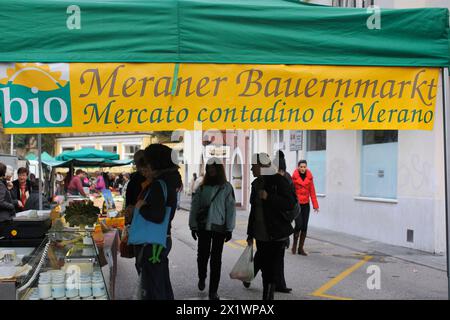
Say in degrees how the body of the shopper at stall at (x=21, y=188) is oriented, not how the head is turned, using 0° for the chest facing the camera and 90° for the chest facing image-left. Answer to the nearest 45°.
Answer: approximately 0°

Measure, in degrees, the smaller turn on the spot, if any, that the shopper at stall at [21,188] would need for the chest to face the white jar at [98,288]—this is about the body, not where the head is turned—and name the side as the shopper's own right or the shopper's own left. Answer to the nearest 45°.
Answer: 0° — they already face it
